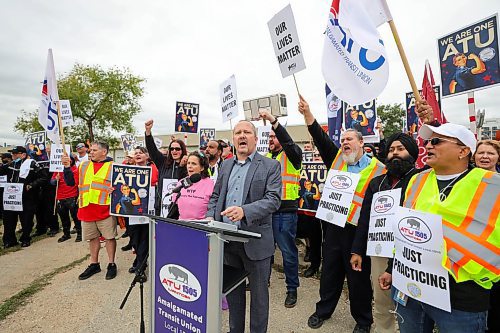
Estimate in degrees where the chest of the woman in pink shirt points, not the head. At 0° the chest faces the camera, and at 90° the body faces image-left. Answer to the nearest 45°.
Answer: approximately 45°

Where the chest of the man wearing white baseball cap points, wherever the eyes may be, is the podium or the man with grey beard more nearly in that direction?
the podium

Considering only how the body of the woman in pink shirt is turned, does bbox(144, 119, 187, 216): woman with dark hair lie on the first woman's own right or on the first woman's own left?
on the first woman's own right

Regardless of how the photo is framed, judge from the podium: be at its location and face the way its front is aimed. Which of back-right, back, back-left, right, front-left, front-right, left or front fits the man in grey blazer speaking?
back

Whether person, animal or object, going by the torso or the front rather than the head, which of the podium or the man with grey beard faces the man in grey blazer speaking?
the man with grey beard

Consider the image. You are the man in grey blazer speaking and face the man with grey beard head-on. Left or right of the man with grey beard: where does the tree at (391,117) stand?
left

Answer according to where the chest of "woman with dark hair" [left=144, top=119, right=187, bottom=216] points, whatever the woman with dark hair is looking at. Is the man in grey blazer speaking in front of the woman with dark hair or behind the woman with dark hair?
in front

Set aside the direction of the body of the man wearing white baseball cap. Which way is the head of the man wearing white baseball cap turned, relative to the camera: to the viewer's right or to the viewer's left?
to the viewer's left

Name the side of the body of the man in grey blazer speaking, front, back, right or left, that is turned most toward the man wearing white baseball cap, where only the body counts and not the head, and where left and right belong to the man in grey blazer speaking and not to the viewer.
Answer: left

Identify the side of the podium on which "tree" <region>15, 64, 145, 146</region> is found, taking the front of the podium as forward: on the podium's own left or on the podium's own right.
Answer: on the podium's own right

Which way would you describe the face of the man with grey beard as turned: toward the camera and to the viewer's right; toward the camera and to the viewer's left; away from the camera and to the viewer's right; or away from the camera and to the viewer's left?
toward the camera and to the viewer's left

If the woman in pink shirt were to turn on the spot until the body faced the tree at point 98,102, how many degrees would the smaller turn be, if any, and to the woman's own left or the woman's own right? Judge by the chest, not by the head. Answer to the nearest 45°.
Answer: approximately 135° to the woman's own right

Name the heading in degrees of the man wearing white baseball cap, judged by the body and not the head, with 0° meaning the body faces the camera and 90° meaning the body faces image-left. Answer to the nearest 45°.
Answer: approximately 45°
